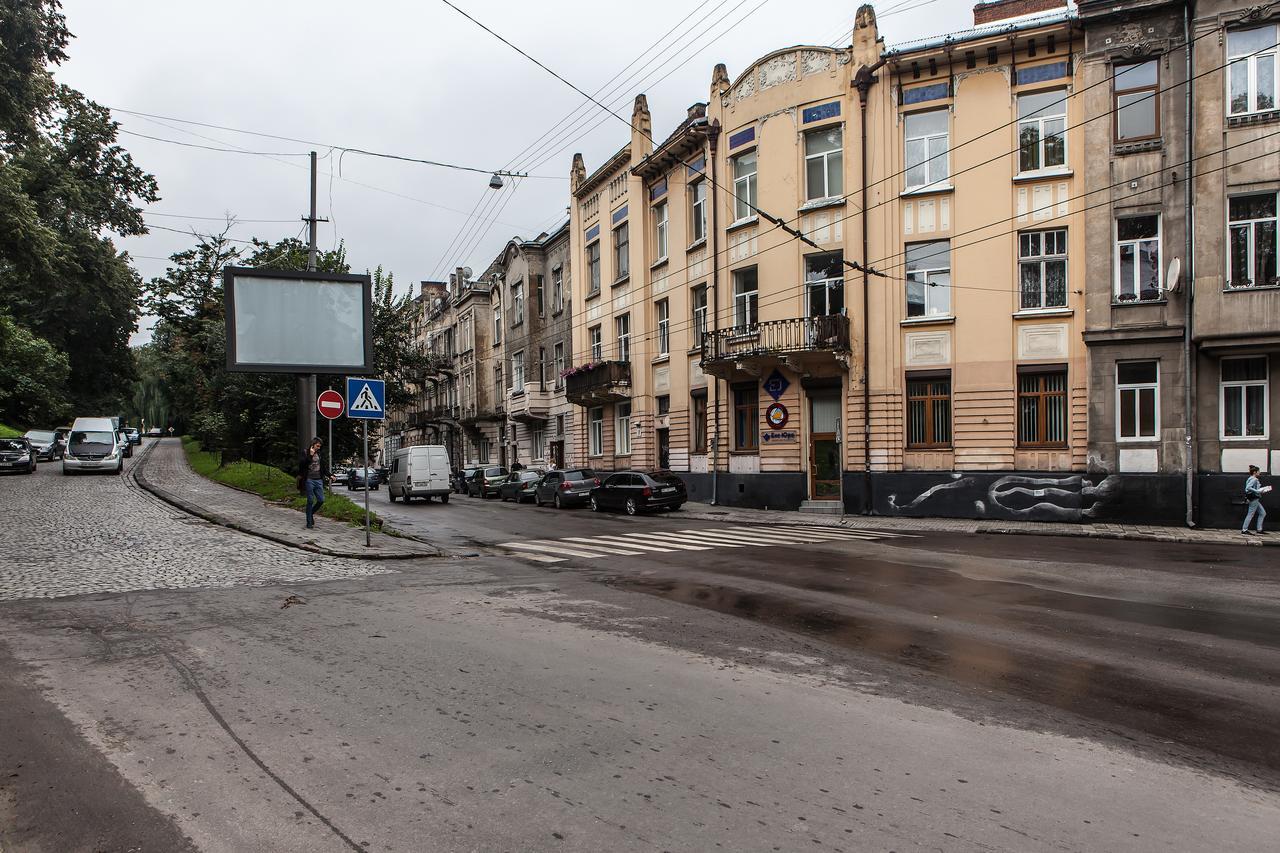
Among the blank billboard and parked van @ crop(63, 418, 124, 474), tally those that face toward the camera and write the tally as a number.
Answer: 2

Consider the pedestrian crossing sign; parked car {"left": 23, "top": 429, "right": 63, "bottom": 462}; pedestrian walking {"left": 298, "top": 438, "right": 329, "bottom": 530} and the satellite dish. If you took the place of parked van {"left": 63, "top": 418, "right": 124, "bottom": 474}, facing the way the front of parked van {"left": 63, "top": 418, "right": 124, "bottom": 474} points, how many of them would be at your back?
1

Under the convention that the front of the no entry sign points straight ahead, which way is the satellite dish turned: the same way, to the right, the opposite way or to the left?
to the right

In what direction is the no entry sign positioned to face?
toward the camera

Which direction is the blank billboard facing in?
toward the camera

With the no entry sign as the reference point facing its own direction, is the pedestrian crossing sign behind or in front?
in front

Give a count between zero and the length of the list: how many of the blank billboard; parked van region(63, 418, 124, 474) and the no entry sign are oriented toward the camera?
3

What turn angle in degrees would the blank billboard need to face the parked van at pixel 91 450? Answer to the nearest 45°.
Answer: approximately 135° to its right

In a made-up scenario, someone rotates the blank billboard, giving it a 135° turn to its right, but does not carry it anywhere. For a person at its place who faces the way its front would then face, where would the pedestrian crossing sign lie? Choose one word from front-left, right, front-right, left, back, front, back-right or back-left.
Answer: back-left

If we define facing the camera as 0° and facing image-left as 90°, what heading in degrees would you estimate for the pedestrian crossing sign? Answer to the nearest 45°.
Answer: approximately 0°

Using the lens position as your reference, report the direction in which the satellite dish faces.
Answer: facing the viewer and to the left of the viewer
